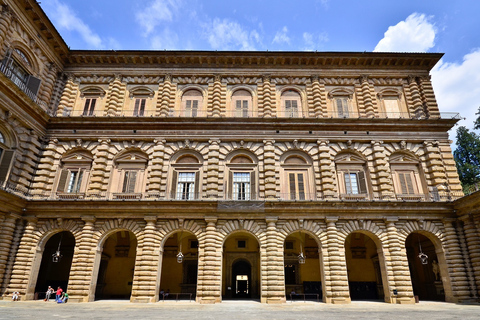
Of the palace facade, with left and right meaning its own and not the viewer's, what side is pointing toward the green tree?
left

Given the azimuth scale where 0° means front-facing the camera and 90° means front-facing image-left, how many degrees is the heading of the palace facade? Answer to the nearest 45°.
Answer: approximately 0°
